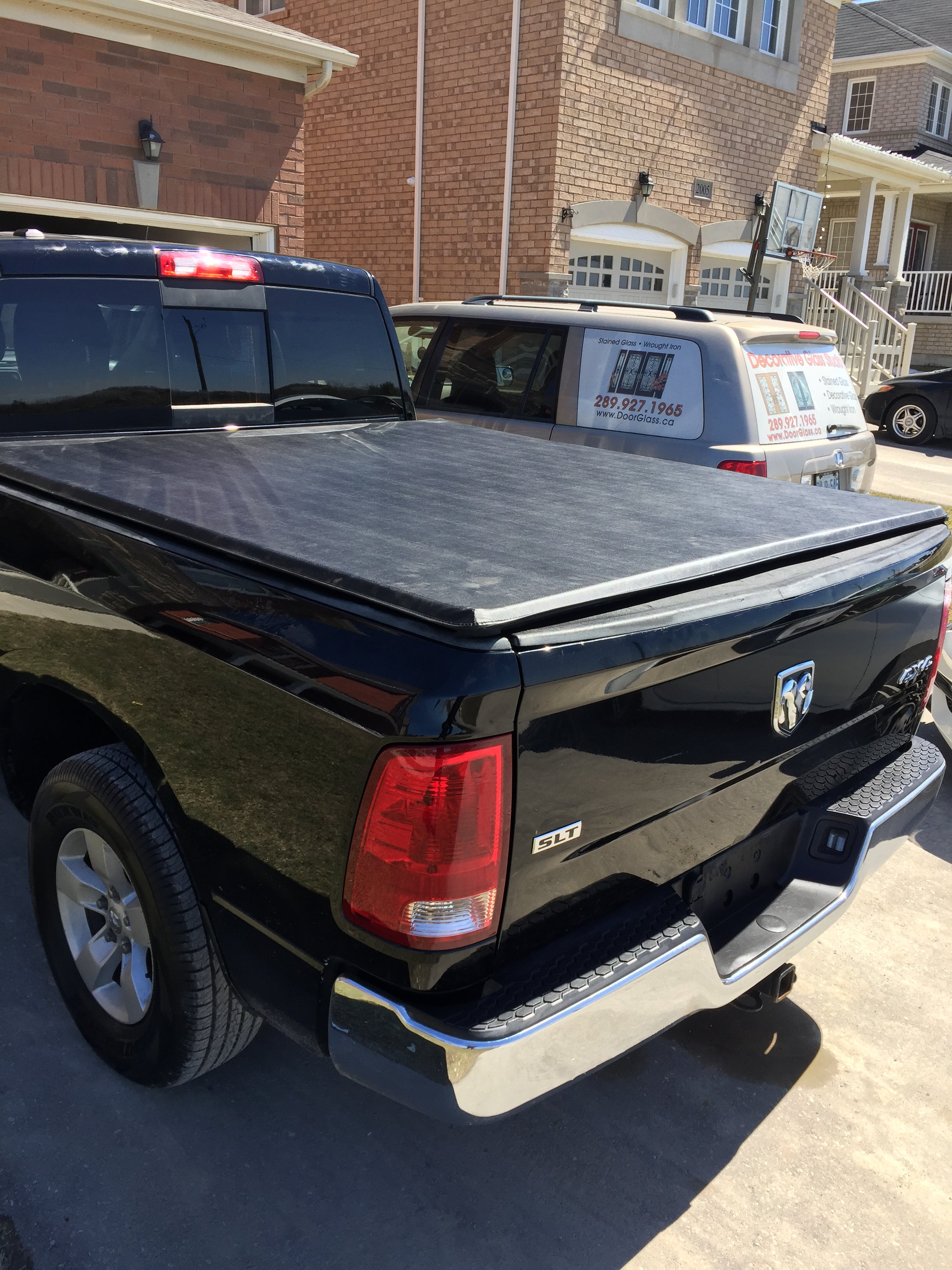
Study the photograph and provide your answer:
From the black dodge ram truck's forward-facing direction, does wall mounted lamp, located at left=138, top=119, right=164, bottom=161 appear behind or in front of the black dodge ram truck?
in front

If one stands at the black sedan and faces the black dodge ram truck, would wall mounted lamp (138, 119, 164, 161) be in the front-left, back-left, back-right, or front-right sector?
front-right

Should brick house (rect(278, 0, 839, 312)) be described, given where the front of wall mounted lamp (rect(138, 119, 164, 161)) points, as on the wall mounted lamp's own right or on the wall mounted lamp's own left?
on the wall mounted lamp's own left

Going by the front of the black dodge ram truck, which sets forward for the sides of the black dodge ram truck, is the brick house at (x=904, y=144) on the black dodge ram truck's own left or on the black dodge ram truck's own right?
on the black dodge ram truck's own right

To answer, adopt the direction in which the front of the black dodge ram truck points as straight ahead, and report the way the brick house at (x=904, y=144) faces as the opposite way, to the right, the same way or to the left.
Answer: the opposite way

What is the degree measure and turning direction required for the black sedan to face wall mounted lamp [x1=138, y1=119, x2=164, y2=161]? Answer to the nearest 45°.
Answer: approximately 45° to its left

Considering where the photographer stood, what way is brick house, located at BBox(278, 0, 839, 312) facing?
facing the viewer and to the right of the viewer

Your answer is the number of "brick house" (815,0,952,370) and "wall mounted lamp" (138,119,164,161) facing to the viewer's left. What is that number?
0

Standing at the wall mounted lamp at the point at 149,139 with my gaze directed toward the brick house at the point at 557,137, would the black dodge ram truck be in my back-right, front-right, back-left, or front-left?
back-right

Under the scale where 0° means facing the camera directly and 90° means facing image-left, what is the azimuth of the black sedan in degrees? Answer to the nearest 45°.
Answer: approximately 90°

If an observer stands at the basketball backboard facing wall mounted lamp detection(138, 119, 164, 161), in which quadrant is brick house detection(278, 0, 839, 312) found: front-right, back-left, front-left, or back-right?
front-right

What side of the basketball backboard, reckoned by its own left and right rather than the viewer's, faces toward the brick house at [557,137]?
back
